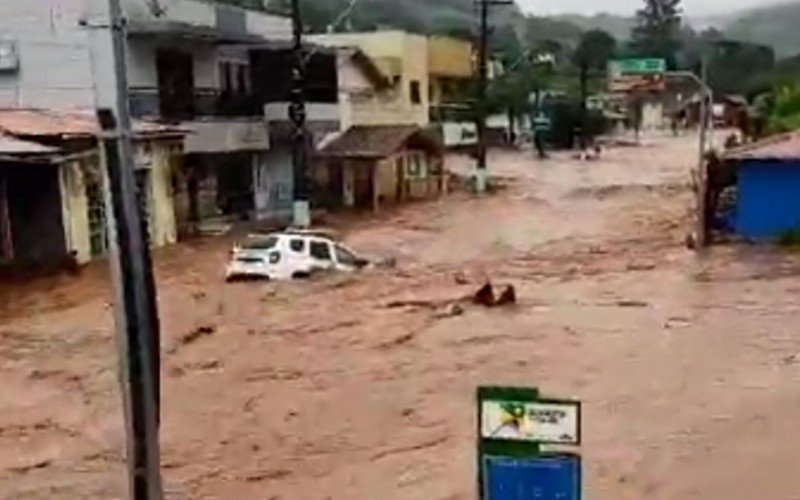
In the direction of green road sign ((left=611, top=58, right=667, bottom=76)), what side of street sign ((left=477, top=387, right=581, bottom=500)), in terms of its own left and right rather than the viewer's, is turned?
back

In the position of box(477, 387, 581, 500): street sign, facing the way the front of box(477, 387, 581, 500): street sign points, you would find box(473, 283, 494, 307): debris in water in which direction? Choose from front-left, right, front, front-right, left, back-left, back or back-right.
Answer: back

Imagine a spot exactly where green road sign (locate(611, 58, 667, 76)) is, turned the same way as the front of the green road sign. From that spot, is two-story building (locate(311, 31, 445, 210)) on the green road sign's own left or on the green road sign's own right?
on the green road sign's own right

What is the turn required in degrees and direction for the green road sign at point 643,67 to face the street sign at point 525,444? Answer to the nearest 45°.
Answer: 0° — it already faces it

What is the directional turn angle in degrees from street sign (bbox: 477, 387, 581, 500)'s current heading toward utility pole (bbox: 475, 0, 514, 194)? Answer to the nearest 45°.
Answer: approximately 180°

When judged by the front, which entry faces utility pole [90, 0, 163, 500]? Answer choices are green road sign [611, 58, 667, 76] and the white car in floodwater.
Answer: the green road sign

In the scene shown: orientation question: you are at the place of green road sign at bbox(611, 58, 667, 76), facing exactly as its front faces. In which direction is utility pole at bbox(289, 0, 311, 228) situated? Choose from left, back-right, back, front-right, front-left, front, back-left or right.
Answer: right

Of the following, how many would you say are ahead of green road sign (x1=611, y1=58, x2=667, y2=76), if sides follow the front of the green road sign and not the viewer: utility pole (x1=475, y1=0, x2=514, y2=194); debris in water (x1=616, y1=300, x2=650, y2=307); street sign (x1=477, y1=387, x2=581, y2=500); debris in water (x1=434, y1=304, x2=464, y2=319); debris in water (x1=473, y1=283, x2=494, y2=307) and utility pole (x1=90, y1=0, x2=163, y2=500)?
5

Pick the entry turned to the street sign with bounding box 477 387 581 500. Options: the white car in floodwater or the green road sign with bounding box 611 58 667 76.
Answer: the green road sign

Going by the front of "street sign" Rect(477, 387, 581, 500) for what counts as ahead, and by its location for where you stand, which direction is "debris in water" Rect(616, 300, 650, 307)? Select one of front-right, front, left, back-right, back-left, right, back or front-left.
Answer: back

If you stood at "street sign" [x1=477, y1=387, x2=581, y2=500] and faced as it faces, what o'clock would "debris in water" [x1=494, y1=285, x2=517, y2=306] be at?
The debris in water is roughly at 6 o'clock from the street sign.

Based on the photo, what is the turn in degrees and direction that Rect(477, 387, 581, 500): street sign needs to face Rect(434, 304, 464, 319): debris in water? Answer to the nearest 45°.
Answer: approximately 180°

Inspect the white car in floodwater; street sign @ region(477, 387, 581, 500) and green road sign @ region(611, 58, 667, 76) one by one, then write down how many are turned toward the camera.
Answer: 2
